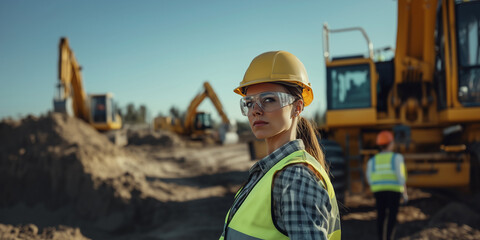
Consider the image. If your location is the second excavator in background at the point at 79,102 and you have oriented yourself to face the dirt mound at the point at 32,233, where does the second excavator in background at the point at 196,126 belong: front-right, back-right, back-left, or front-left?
back-left

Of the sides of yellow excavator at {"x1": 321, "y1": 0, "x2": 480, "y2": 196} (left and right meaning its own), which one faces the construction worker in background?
front

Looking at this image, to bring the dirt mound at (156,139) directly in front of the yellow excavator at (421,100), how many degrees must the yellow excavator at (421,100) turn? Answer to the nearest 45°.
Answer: approximately 135° to its right

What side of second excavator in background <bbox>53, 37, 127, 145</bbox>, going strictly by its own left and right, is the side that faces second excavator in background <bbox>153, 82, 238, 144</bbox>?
back

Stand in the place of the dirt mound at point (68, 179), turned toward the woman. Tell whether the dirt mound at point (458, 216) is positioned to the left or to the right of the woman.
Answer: left

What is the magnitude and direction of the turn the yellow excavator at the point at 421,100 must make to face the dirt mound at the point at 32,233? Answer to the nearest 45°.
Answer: approximately 45° to its right

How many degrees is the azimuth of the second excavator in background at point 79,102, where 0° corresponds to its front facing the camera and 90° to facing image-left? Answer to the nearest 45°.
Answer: approximately 45°
